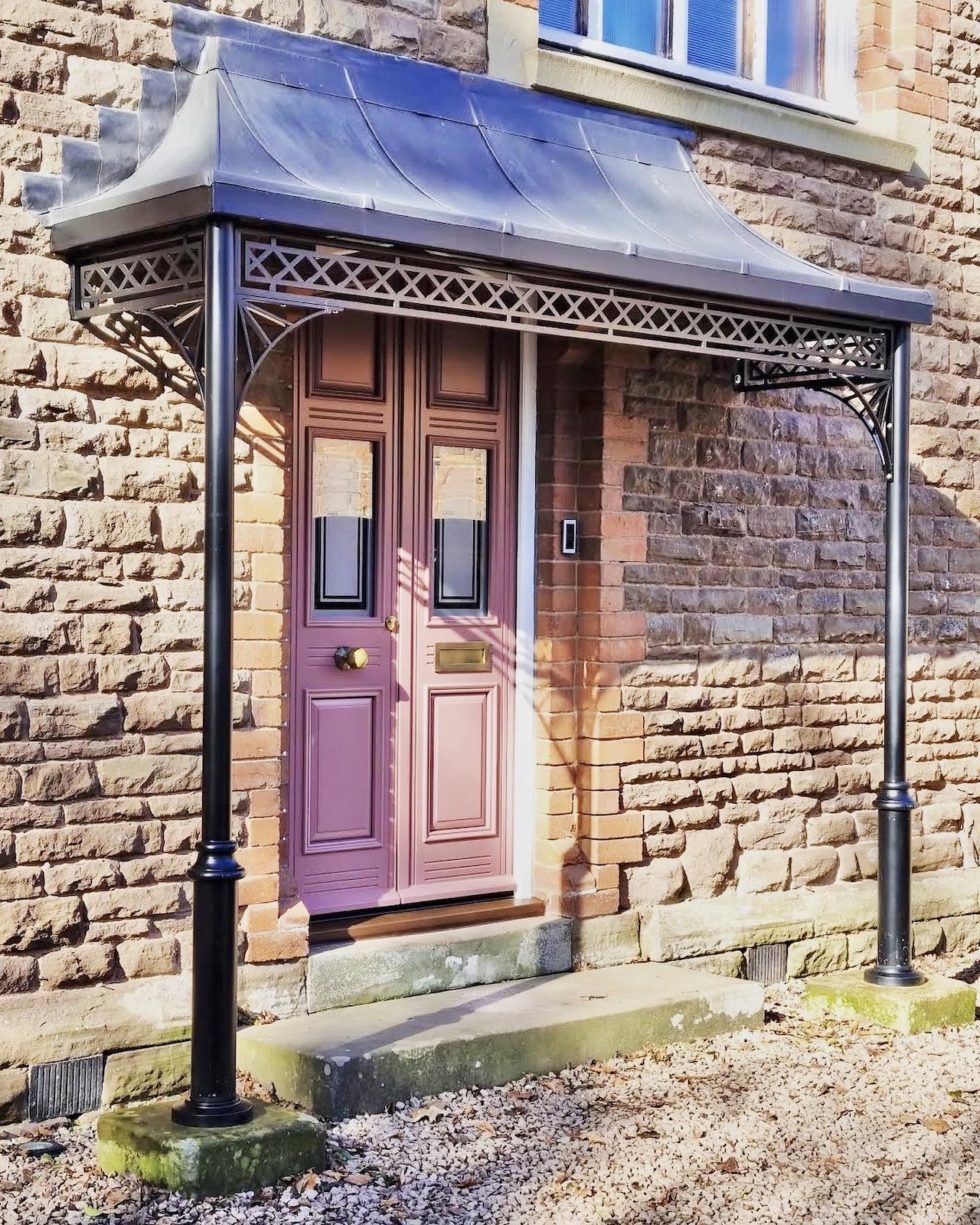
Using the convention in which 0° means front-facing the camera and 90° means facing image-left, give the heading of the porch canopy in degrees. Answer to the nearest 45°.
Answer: approximately 315°

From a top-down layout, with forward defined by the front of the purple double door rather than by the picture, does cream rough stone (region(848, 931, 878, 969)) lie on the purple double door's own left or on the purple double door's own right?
on the purple double door's own left

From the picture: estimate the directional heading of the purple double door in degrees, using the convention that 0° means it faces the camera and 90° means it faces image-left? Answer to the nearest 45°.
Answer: approximately 315°
